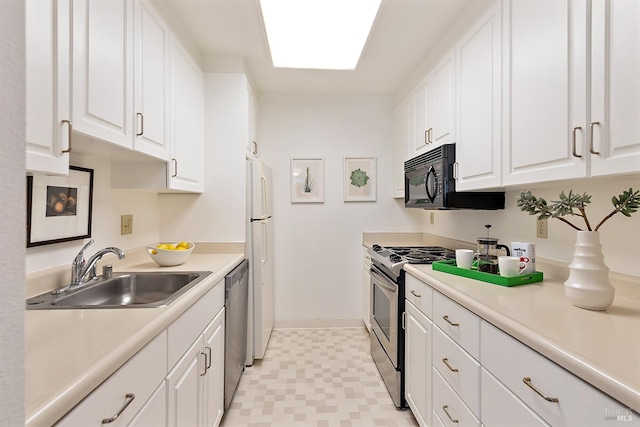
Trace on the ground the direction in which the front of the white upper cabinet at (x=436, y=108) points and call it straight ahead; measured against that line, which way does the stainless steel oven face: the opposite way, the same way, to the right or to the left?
the same way

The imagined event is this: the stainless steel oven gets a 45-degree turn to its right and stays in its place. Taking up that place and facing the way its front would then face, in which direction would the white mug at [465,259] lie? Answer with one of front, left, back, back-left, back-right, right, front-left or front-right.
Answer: back

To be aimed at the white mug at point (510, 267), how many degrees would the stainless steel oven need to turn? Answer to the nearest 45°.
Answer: approximately 135° to its left

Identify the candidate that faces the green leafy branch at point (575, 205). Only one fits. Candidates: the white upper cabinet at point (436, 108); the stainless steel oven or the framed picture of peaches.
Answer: the framed picture of peaches

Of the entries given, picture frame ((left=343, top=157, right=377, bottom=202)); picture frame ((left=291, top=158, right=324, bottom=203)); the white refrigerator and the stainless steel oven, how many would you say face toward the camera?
2

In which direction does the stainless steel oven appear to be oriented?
to the viewer's left

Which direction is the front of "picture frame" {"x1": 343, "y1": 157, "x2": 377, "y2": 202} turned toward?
toward the camera

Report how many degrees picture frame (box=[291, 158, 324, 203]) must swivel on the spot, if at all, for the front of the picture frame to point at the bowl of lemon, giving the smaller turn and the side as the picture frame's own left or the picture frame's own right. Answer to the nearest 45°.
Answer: approximately 45° to the picture frame's own right

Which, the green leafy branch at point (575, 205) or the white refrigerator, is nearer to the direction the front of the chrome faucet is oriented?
the green leafy branch

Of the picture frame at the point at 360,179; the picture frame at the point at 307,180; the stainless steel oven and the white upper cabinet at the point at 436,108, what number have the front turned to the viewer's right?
0

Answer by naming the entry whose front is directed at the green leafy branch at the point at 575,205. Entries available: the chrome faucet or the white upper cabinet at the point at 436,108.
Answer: the chrome faucet

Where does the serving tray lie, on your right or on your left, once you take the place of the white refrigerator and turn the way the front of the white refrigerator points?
on your right

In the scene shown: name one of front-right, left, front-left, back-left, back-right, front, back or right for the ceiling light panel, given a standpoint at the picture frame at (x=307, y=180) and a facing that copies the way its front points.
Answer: front

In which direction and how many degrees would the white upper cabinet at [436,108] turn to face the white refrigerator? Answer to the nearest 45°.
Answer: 0° — it already faces it

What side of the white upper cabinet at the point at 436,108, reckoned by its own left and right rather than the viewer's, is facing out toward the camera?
left

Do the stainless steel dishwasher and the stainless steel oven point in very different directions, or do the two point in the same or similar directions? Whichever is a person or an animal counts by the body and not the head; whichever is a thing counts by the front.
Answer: very different directions

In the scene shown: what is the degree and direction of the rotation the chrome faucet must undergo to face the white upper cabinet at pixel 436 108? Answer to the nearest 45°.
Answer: approximately 45° to its left

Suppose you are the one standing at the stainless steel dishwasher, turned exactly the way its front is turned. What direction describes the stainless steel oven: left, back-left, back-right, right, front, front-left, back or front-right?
front

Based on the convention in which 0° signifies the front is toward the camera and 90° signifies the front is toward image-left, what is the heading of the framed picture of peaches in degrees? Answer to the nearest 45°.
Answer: approximately 315°

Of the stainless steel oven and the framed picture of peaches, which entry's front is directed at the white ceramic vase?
the framed picture of peaches

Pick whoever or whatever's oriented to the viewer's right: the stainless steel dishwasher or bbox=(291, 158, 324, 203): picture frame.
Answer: the stainless steel dishwasher

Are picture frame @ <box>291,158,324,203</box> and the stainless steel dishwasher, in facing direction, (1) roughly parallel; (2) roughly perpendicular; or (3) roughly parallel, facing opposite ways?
roughly perpendicular

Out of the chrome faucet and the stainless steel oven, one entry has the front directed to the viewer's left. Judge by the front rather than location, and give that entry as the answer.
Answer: the stainless steel oven
